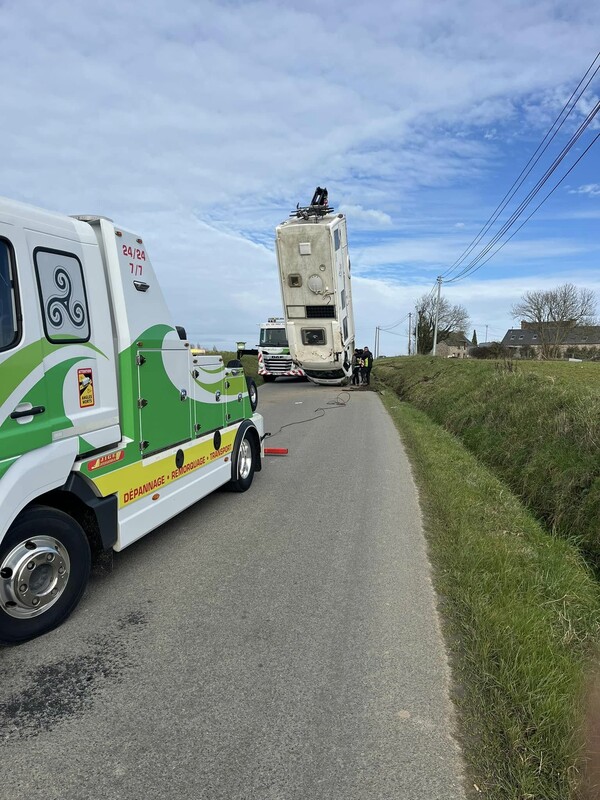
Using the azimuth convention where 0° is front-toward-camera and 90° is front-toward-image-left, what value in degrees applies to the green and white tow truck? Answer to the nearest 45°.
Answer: approximately 45°

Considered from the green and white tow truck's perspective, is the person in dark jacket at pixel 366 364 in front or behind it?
behind

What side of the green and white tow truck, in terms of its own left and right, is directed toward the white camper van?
back
